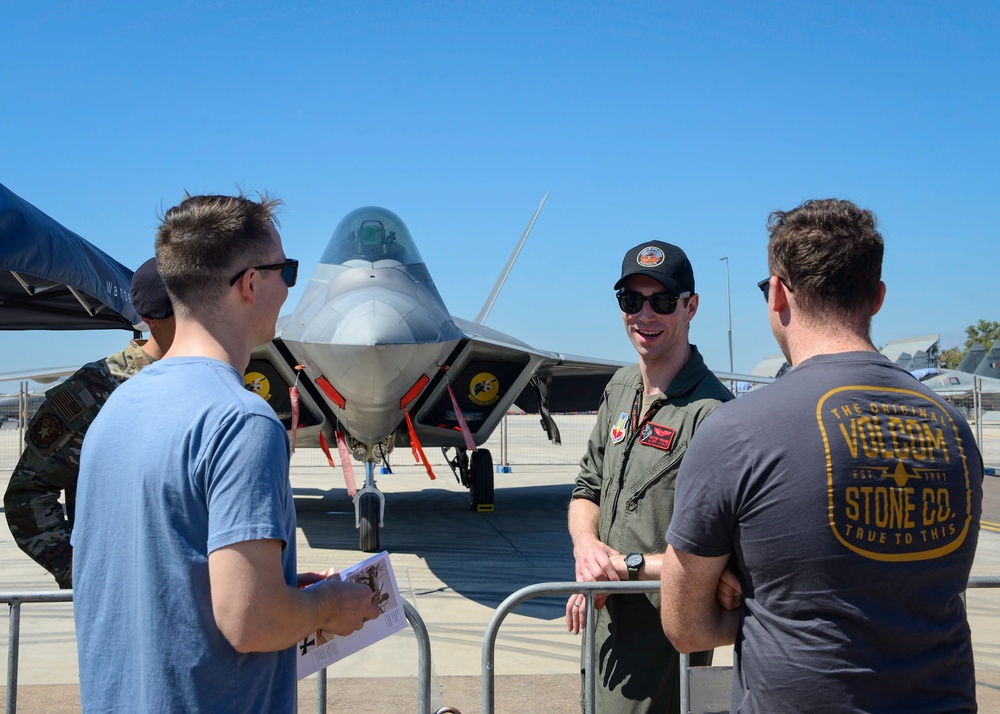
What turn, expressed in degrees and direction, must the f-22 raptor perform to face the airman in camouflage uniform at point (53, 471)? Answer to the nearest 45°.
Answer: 0° — it already faces them

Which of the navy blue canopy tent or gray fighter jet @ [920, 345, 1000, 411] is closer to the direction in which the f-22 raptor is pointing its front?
the navy blue canopy tent

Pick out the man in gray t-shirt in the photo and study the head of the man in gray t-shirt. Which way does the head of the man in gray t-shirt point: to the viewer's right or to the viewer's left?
to the viewer's left

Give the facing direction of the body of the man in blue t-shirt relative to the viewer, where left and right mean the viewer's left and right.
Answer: facing away from the viewer and to the right of the viewer

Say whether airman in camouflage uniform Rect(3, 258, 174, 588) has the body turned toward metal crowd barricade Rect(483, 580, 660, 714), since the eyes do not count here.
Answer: yes

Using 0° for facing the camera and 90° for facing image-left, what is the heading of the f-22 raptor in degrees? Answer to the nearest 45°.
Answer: approximately 0°

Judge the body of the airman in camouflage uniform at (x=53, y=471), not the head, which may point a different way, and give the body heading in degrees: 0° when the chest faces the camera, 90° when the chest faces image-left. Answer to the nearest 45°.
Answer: approximately 315°

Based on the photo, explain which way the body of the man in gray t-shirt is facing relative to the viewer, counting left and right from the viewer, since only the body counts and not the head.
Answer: facing away from the viewer and to the left of the viewer
